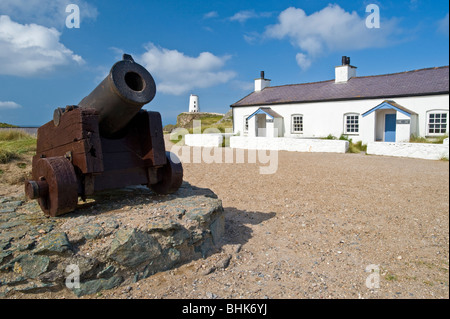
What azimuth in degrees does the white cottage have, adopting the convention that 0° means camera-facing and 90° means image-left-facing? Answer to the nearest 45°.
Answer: approximately 45°

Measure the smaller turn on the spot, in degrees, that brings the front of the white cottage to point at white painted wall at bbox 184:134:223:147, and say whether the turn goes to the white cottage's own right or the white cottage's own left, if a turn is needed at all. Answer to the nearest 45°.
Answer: approximately 45° to the white cottage's own right

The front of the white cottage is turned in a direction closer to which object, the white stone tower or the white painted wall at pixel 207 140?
the white painted wall

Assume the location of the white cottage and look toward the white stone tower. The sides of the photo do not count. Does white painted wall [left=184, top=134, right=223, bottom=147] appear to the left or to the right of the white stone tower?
left

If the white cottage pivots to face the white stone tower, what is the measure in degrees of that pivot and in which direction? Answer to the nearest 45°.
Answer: approximately 90° to its right
